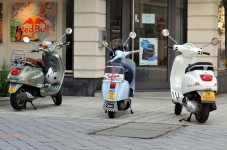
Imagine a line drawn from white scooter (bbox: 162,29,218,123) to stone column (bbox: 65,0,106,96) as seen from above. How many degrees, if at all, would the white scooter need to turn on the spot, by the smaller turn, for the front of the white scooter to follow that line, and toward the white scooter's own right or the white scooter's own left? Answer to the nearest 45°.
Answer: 0° — it already faces it

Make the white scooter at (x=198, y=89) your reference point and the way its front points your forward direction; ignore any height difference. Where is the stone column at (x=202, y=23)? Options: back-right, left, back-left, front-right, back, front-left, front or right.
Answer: front-right

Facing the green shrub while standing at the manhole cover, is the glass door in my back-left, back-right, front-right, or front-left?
front-right

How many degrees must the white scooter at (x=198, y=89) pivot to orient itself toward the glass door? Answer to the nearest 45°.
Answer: approximately 45° to its right

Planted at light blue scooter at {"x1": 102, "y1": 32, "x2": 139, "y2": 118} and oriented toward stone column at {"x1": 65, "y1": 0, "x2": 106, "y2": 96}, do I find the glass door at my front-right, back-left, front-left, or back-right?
front-right

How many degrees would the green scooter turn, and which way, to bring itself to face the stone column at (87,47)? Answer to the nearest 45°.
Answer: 0° — it already faces it

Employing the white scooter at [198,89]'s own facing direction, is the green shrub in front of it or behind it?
in front

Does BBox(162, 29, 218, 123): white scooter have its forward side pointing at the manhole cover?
no

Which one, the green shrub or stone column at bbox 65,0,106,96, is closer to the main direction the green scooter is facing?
the stone column

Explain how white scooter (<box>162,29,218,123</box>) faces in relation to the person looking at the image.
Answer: facing away from the viewer and to the left of the viewer

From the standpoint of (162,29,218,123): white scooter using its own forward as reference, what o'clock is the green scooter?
The green scooter is roughly at 11 o'clock from the white scooter.
